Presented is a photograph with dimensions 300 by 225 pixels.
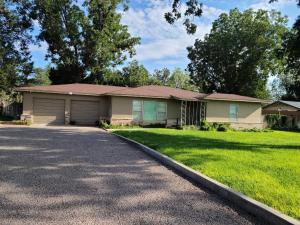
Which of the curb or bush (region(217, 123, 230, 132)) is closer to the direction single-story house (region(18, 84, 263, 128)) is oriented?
the curb

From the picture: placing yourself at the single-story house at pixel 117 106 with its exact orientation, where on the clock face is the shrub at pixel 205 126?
The shrub is roughly at 9 o'clock from the single-story house.

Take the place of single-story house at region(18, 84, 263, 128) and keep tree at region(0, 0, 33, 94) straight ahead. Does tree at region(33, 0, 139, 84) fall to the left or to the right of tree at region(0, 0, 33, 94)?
right

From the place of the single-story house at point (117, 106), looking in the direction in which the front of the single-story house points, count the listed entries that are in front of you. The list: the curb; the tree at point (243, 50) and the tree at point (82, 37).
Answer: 1

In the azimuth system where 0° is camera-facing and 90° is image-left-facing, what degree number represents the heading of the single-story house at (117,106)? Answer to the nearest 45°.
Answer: approximately 0°

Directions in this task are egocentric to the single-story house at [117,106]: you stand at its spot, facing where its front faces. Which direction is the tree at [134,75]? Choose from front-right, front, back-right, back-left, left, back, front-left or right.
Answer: back

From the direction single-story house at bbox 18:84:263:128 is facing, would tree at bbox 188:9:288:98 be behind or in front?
behind

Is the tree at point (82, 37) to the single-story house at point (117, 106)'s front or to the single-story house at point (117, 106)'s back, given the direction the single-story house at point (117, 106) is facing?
to the back

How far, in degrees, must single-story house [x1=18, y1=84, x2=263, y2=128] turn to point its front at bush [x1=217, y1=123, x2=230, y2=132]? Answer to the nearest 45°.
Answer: approximately 90° to its left

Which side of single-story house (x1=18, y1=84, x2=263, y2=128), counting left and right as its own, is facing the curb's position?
front

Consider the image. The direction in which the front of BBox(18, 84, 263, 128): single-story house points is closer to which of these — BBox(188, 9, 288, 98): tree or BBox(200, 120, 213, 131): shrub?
the shrub

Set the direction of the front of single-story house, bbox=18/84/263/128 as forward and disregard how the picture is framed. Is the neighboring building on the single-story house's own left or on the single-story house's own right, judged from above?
on the single-story house's own left

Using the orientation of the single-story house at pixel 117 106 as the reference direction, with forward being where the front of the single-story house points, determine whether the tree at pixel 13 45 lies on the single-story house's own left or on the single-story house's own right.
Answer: on the single-story house's own right

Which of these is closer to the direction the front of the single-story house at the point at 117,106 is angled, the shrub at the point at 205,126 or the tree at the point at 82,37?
the shrub

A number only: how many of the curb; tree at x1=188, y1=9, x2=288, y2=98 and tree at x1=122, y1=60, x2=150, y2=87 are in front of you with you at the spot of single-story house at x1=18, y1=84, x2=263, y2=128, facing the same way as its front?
1
